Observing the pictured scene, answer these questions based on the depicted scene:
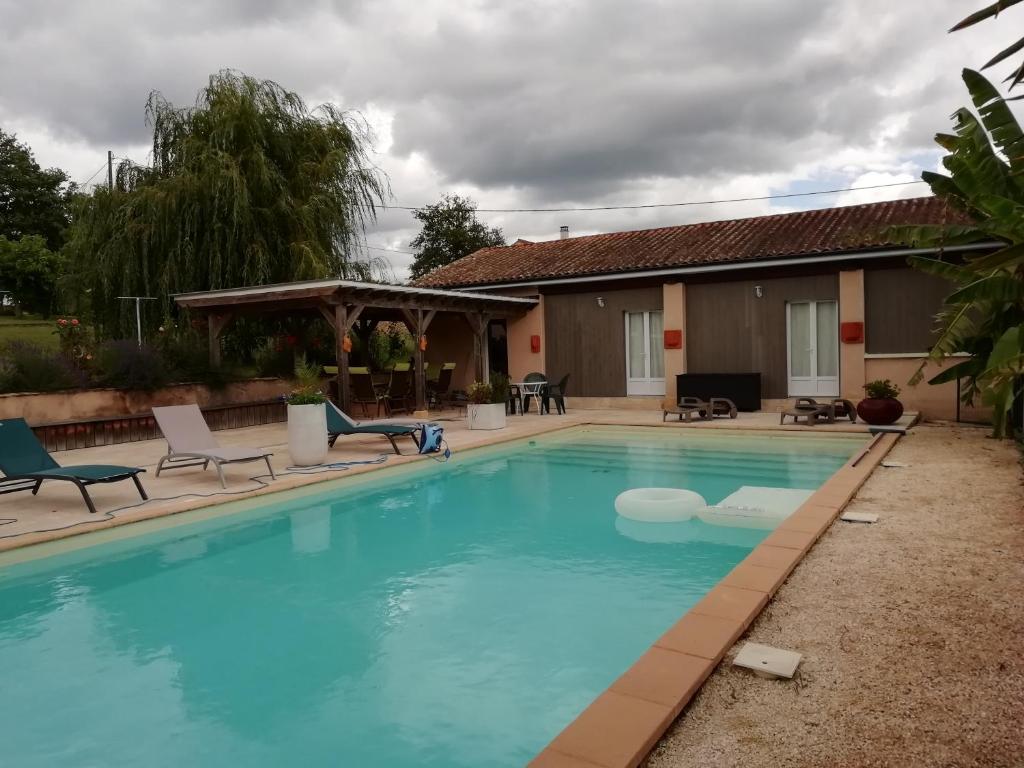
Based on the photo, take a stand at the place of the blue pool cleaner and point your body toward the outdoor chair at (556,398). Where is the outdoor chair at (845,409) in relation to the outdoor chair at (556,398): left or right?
right

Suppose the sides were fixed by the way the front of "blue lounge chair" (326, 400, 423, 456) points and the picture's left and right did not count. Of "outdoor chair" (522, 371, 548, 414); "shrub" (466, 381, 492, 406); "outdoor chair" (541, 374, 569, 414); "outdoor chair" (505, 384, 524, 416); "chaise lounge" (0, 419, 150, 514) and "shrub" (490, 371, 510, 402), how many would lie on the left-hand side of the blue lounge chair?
5

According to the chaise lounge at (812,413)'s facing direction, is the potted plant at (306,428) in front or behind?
in front

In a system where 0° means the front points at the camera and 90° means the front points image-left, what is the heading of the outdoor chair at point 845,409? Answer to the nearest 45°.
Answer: approximately 45°

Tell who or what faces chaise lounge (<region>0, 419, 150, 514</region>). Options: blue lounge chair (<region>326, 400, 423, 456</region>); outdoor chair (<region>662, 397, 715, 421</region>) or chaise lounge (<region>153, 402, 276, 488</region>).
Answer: the outdoor chair

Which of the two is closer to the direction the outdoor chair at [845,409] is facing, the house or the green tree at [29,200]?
the green tree

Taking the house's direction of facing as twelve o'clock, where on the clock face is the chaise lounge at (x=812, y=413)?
The chaise lounge is roughly at 10 o'clock from the house.

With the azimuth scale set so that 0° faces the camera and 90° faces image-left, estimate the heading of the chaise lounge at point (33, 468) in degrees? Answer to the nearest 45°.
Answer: approximately 315°

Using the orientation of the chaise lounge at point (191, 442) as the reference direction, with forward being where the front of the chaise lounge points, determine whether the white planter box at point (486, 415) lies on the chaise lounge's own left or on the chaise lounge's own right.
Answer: on the chaise lounge's own left

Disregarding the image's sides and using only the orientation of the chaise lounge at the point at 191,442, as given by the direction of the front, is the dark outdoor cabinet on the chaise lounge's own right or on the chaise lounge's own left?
on the chaise lounge's own left
